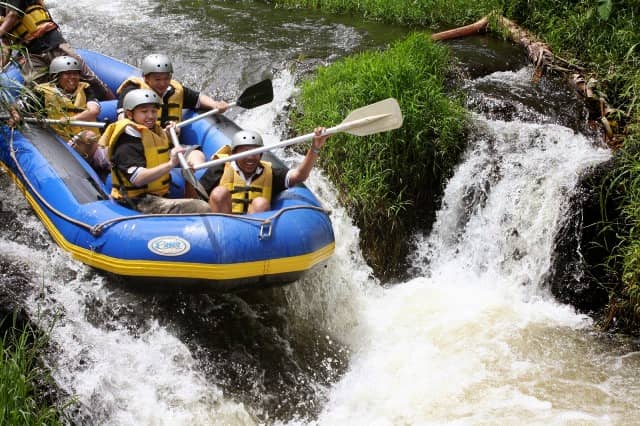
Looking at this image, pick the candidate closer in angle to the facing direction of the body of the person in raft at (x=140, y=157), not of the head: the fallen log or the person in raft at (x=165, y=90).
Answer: the fallen log

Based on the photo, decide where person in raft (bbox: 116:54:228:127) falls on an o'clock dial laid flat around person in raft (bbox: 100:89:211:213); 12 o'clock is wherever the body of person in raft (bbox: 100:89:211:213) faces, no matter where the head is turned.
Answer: person in raft (bbox: 116:54:228:127) is roughly at 8 o'clock from person in raft (bbox: 100:89:211:213).

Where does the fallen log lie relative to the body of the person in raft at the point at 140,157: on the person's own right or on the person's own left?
on the person's own left

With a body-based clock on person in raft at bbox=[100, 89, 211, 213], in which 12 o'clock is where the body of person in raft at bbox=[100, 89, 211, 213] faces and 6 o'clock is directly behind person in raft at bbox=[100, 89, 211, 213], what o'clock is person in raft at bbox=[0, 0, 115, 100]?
person in raft at bbox=[0, 0, 115, 100] is roughly at 7 o'clock from person in raft at bbox=[100, 89, 211, 213].

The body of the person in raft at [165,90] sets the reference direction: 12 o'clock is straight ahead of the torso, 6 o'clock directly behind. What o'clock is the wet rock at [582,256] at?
The wet rock is roughly at 10 o'clock from the person in raft.

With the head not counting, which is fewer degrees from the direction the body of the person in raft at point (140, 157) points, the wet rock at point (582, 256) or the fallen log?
the wet rock

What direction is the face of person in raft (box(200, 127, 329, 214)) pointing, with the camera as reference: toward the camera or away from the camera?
toward the camera

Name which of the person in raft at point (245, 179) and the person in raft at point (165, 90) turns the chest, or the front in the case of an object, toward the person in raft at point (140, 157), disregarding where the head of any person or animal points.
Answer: the person in raft at point (165, 90)

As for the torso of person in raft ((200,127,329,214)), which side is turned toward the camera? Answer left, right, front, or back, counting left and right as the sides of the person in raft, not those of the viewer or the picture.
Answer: front

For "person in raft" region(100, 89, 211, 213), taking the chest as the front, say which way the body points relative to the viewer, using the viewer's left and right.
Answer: facing the viewer and to the right of the viewer

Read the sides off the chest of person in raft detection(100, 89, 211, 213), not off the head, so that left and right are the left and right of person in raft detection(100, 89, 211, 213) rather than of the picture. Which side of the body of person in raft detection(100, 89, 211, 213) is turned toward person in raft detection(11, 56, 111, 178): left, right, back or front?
back

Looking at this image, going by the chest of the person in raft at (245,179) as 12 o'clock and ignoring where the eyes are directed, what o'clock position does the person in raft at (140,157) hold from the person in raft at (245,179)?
the person in raft at (140,157) is roughly at 3 o'clock from the person in raft at (245,179).

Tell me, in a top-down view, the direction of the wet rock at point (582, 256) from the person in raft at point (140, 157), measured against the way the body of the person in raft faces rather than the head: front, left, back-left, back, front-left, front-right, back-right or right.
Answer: front-left

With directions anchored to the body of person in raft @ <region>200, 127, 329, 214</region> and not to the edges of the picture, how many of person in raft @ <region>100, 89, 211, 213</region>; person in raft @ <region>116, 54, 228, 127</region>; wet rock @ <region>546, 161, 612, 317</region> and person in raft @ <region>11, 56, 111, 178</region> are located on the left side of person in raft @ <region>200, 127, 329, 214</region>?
1

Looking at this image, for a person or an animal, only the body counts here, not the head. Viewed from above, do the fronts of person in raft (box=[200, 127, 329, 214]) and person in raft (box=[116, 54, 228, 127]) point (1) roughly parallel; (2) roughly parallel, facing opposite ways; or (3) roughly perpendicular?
roughly parallel

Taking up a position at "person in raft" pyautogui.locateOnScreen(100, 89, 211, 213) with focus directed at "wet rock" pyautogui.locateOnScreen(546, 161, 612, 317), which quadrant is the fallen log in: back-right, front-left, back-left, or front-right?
front-left

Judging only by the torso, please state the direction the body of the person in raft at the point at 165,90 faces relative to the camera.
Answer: toward the camera
